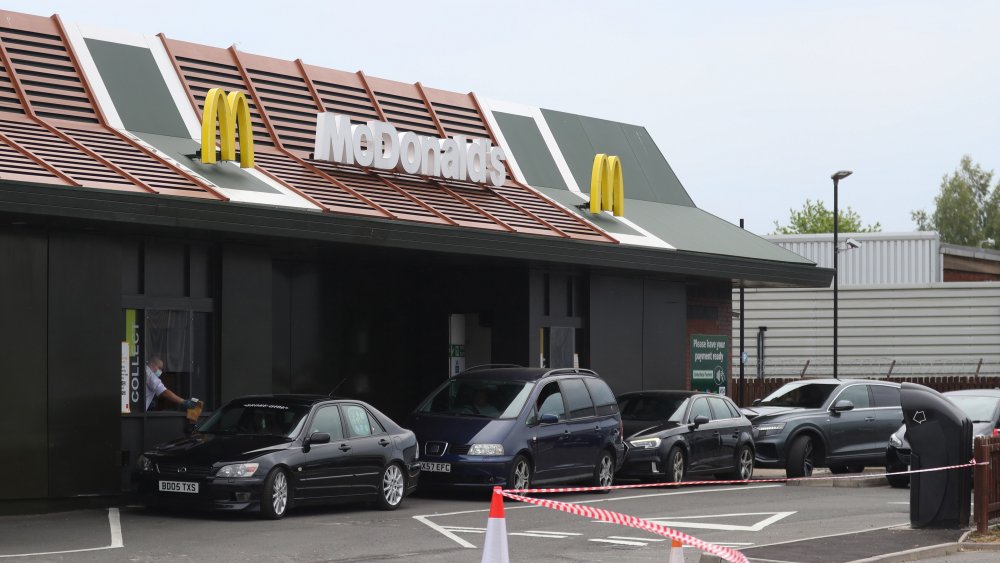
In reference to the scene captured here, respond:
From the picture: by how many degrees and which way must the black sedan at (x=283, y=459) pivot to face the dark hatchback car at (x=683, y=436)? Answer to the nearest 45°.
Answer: approximately 180°

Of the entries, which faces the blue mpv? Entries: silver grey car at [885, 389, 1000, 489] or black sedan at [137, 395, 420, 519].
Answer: the silver grey car

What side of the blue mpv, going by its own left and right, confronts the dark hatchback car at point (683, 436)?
back

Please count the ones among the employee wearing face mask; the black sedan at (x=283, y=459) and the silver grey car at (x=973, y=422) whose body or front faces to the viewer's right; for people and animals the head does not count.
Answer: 1

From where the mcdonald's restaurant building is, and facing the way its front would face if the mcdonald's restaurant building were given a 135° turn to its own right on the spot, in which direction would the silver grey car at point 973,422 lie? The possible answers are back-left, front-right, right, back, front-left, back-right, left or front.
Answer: back

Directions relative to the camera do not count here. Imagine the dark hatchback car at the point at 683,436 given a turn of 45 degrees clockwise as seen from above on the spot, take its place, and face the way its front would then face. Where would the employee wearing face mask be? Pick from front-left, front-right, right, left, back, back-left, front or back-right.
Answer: front-left

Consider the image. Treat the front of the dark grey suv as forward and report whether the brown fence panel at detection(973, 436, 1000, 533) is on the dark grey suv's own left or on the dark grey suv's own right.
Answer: on the dark grey suv's own left

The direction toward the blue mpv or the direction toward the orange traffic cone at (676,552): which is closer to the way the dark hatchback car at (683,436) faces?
the blue mpv

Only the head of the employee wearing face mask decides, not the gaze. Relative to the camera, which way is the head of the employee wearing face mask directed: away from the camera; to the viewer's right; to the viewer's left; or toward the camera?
to the viewer's right

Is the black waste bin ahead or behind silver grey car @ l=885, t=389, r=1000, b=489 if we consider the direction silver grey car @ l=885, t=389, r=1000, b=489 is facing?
ahead

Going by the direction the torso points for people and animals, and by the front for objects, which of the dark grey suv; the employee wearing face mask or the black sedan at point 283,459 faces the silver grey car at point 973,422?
the employee wearing face mask

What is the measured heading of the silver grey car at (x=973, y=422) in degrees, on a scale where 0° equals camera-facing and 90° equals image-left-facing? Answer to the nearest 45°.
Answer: approximately 45°
